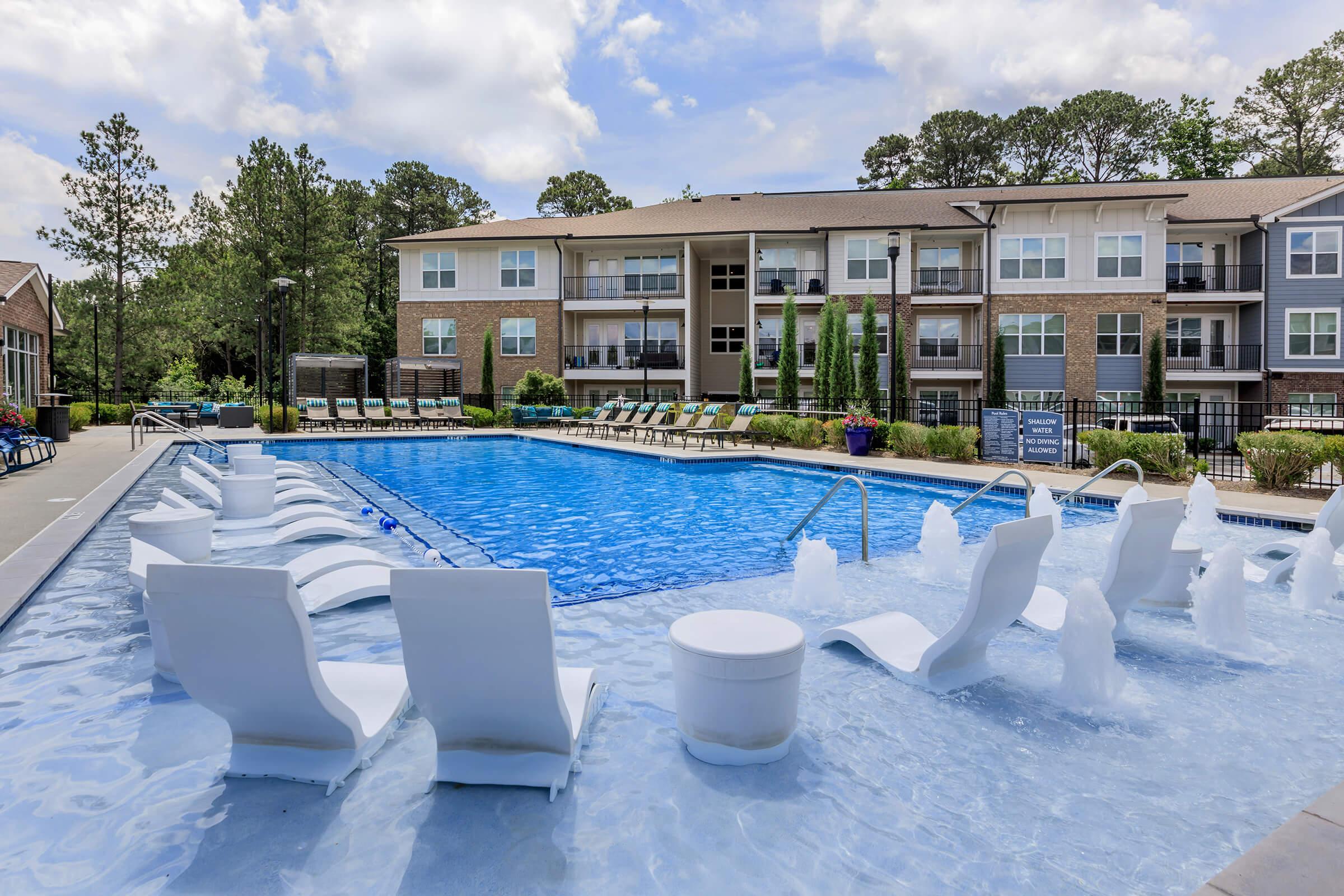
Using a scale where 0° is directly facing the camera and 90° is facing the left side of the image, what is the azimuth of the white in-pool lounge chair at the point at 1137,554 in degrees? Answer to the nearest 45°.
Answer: approximately 135°

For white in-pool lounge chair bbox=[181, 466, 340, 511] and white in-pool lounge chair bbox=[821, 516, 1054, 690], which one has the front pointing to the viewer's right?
white in-pool lounge chair bbox=[181, 466, 340, 511]

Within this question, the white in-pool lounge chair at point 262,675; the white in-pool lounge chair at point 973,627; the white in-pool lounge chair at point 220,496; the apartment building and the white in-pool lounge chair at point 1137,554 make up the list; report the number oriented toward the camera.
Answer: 1

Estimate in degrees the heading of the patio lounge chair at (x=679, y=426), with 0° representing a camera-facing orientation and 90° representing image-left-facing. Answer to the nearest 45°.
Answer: approximately 45°

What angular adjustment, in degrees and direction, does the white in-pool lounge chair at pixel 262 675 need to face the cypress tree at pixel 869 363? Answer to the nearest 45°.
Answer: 0° — it already faces it

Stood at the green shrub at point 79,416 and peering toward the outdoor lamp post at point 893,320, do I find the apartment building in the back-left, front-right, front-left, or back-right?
front-left

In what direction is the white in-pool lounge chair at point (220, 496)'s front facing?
to the viewer's right

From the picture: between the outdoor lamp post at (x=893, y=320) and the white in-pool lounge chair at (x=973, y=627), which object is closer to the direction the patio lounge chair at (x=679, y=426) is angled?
the white in-pool lounge chair

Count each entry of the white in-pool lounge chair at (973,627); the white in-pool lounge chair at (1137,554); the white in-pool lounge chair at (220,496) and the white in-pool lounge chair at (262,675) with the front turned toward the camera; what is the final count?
0

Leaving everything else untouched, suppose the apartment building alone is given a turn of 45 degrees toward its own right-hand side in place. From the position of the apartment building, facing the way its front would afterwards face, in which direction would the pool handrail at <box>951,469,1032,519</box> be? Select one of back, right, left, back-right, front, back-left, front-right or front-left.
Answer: front-left

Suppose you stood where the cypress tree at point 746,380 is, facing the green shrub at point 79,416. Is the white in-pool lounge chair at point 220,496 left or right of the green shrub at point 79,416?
left

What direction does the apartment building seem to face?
toward the camera

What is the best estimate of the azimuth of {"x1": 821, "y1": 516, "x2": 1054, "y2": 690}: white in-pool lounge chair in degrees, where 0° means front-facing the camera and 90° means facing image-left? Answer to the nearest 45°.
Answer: approximately 135°
